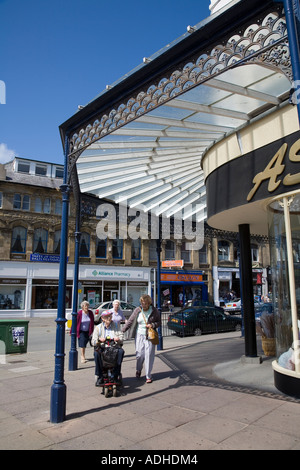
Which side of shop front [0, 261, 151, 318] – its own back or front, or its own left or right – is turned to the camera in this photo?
front

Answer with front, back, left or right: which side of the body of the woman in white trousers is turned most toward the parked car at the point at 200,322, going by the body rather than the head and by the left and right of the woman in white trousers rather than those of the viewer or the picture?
back

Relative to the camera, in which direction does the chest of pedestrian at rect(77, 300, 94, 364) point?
toward the camera

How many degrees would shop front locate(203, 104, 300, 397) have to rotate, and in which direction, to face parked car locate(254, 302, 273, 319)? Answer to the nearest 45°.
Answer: approximately 135° to its right

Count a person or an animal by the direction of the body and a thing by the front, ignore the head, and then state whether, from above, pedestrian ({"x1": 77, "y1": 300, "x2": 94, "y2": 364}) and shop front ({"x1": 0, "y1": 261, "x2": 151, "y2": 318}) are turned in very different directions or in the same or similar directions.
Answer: same or similar directions

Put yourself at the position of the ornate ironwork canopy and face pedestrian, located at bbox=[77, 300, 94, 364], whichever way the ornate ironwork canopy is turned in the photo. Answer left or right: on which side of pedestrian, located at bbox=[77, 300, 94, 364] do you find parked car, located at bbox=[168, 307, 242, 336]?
right

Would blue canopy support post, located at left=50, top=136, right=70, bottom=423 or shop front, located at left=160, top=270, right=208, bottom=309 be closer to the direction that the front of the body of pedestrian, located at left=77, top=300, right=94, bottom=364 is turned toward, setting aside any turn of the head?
the blue canopy support post

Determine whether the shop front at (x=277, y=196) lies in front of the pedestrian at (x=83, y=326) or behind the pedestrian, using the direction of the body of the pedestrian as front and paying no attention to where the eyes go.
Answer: in front

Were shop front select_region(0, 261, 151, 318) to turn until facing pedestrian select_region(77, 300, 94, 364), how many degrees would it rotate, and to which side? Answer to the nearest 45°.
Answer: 0° — it already faces them

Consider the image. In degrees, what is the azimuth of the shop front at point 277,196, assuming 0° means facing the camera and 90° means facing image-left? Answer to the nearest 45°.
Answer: approximately 45°

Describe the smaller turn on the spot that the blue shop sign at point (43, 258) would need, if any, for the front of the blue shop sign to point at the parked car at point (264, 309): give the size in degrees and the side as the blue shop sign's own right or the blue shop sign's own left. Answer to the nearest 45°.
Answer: approximately 45° to the blue shop sign's own left

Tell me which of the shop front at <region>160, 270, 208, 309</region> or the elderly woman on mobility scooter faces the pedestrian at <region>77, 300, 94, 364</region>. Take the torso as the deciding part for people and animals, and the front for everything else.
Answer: the shop front

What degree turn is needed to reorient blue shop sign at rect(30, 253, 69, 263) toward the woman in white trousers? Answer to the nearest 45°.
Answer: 0° — it already faces them

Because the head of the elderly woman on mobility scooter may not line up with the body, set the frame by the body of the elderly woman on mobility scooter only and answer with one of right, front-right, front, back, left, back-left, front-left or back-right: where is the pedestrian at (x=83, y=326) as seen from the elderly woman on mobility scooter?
back

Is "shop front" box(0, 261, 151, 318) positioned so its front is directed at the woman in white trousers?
yes

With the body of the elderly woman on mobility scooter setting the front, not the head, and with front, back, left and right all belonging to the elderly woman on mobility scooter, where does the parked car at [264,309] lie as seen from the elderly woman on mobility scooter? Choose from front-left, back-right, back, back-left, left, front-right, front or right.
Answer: back-left

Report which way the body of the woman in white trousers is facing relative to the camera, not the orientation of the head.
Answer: toward the camera

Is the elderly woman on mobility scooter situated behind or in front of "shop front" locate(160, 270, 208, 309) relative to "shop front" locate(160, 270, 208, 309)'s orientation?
in front

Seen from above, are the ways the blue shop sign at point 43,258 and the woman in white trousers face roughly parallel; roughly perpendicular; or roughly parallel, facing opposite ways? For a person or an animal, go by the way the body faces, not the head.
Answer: roughly parallel

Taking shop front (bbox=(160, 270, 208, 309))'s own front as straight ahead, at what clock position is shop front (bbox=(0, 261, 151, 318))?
shop front (bbox=(0, 261, 151, 318)) is roughly at 2 o'clock from shop front (bbox=(160, 270, 208, 309)).
